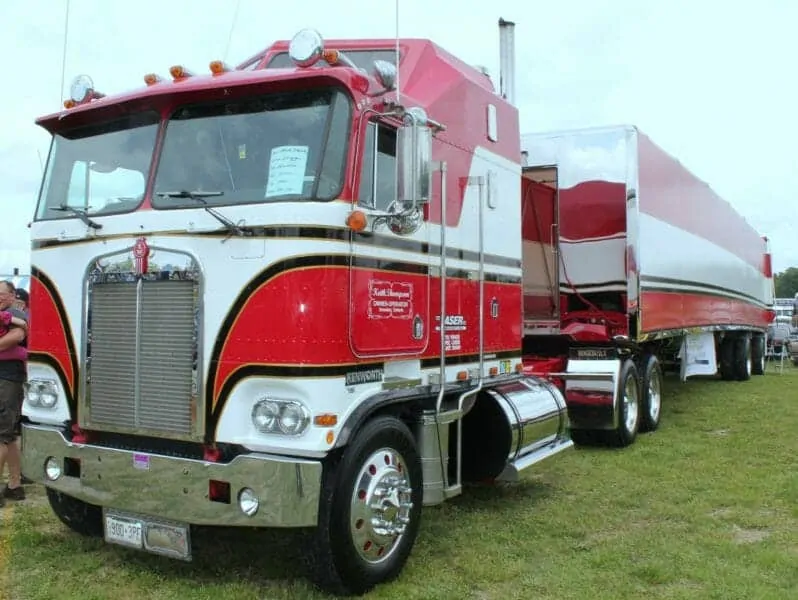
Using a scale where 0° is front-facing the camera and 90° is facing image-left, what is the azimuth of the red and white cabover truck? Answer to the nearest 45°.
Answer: approximately 45°
